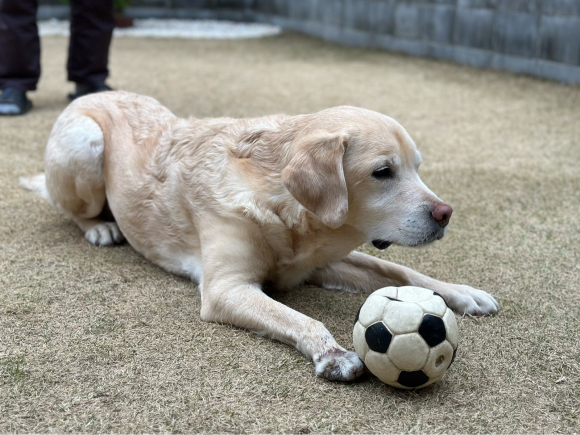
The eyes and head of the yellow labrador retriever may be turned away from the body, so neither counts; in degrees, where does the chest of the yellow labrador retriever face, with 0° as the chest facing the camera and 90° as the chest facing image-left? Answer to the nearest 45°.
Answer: approximately 315°

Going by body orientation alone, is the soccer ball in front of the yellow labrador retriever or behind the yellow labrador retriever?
in front
